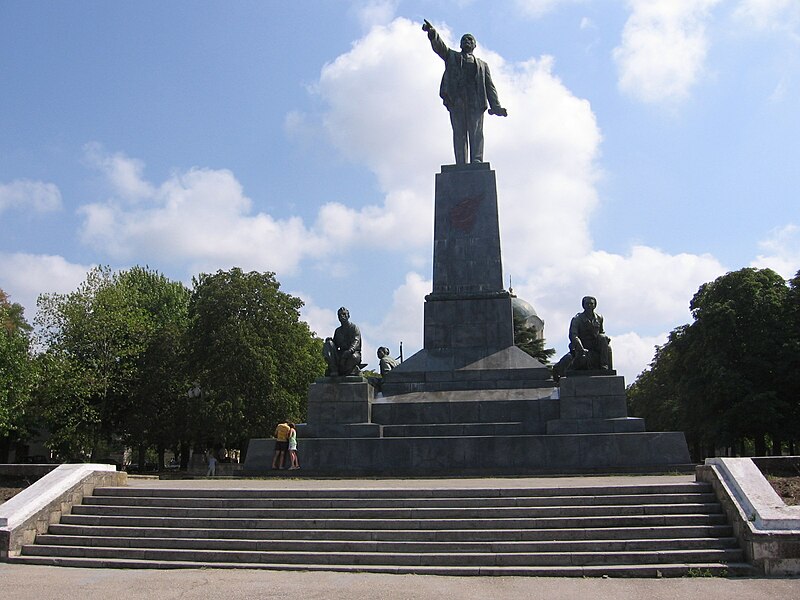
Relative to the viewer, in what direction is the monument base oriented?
toward the camera

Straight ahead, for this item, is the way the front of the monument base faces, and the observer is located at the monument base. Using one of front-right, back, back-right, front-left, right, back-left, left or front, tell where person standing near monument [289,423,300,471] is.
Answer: right

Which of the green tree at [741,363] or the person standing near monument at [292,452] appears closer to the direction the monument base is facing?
the person standing near monument

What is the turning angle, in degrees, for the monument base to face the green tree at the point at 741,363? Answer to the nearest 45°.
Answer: approximately 135° to its left

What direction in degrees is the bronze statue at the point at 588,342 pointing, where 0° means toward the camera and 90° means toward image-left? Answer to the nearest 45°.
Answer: approximately 0°

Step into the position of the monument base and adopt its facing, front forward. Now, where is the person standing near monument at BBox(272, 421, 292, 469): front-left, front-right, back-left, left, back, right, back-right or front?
right

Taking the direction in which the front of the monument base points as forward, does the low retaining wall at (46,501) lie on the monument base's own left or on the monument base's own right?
on the monument base's own right

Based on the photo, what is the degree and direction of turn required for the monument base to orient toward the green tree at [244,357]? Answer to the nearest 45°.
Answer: approximately 135° to its right

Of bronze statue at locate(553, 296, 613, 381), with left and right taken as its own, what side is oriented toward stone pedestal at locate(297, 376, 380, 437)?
right

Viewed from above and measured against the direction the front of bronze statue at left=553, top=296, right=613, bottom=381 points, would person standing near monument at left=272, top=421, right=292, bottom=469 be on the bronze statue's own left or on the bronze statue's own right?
on the bronze statue's own right

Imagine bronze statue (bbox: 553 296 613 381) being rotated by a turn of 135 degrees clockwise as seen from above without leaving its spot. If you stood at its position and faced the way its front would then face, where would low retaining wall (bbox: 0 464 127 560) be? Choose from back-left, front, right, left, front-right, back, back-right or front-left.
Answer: left

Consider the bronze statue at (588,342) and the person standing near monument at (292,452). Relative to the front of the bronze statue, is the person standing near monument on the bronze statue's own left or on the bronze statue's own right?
on the bronze statue's own right

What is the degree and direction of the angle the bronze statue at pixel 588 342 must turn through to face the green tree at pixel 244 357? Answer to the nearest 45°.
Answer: approximately 135° to its right
